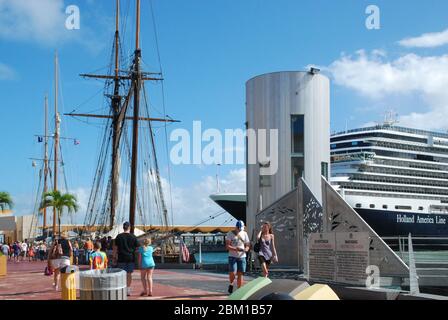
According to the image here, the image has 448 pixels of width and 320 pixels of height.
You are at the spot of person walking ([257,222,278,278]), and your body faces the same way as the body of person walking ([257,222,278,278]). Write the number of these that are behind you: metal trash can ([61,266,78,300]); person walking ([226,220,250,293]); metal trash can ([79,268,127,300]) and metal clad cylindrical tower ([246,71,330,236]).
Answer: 1

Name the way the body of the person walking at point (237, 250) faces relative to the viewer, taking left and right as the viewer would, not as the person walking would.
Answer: facing the viewer

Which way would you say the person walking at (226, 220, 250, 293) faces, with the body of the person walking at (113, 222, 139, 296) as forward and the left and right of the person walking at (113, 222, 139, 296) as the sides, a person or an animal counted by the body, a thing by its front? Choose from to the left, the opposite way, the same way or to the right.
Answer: the opposite way

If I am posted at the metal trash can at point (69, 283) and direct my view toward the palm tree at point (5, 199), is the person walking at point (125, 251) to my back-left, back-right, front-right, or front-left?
front-right

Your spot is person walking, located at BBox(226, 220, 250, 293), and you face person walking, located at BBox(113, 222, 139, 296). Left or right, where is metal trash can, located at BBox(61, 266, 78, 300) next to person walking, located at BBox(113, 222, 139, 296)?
left

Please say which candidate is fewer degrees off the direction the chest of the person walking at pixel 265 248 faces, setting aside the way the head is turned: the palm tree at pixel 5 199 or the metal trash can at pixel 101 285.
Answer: the metal trash can

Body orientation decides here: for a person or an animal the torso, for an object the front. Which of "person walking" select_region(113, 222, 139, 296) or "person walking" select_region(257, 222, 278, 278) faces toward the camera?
"person walking" select_region(257, 222, 278, 278)

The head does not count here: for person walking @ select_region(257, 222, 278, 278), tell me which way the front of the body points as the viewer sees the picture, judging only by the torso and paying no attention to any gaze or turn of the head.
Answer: toward the camera

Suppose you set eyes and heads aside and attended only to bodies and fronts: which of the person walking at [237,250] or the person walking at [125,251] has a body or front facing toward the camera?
the person walking at [237,250]

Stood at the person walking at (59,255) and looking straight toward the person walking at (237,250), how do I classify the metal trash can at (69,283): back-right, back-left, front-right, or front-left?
front-right

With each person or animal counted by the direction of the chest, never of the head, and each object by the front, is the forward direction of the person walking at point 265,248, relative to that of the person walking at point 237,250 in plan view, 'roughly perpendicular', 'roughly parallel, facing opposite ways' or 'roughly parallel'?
roughly parallel

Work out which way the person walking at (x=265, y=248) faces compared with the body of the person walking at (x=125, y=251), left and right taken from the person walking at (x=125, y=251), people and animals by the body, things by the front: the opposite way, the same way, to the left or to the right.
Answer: the opposite way
